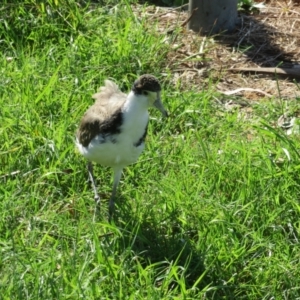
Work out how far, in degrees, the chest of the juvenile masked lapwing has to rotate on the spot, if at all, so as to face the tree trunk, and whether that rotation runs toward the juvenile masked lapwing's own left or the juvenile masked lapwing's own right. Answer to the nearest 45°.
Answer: approximately 135° to the juvenile masked lapwing's own left

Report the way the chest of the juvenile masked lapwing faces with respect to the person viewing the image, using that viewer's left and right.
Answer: facing the viewer and to the right of the viewer
